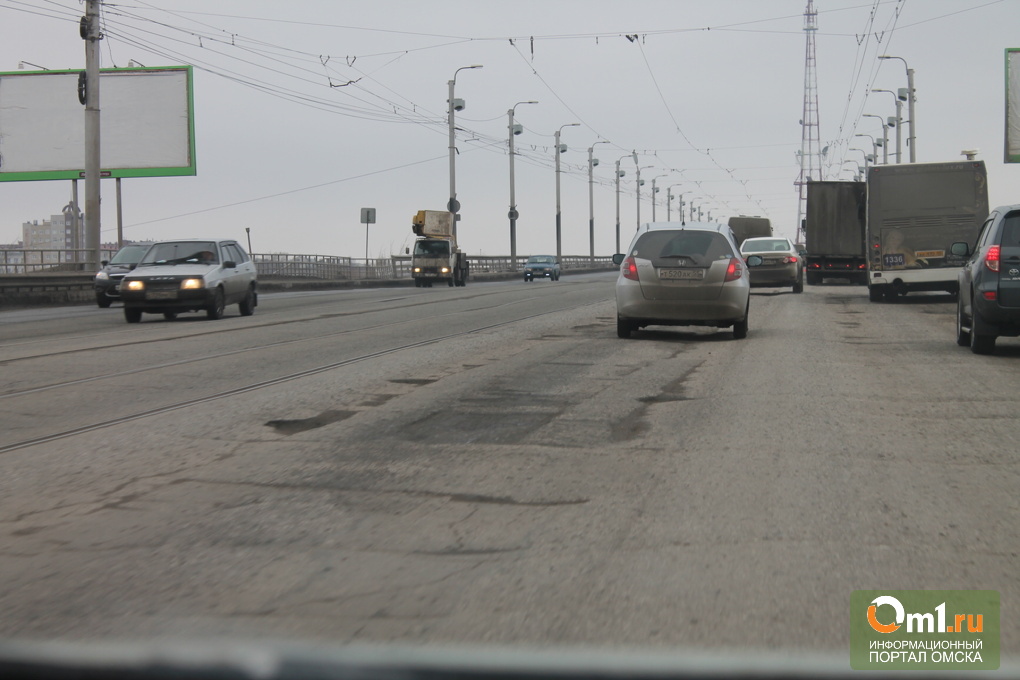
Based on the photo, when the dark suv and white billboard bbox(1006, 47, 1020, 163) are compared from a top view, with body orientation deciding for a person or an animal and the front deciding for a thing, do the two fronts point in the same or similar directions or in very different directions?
very different directions

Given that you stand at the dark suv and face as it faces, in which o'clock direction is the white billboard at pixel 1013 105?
The white billboard is roughly at 12 o'clock from the dark suv.

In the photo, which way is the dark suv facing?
away from the camera

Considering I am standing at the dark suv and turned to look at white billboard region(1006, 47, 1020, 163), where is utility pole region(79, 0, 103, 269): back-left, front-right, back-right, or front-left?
front-left

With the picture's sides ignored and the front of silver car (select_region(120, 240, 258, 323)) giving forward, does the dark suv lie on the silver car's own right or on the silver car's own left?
on the silver car's own left

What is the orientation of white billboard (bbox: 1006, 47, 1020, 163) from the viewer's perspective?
toward the camera

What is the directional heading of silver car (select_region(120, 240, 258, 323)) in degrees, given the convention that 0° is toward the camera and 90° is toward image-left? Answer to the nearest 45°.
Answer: approximately 45°

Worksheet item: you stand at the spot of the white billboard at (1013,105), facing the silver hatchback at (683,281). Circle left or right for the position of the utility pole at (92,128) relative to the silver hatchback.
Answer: right

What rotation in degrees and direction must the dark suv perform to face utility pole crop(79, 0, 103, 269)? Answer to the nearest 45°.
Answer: approximately 45° to its left

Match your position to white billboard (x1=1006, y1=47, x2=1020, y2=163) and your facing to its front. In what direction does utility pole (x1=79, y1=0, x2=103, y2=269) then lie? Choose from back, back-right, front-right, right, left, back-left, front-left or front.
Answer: front-right

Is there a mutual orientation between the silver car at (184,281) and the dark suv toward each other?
no

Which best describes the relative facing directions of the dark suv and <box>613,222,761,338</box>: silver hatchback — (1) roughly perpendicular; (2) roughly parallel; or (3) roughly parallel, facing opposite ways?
roughly parallel

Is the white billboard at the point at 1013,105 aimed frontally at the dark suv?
yes

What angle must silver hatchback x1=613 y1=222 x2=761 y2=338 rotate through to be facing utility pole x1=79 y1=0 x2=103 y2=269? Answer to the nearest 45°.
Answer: approximately 45° to its left

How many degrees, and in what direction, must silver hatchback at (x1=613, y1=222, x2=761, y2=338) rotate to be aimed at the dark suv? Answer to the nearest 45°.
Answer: approximately 135° to its right

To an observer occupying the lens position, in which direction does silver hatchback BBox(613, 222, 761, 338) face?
facing away from the viewer

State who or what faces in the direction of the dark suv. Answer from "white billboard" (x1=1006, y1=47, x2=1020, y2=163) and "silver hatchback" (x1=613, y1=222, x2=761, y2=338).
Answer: the white billboard
